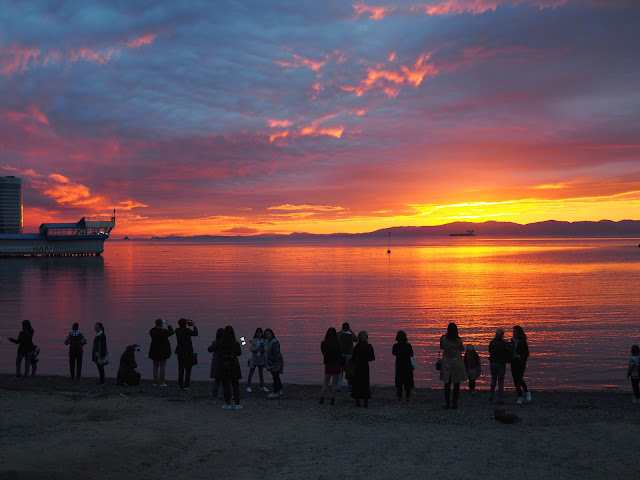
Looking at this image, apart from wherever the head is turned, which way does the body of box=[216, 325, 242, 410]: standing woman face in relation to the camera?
away from the camera

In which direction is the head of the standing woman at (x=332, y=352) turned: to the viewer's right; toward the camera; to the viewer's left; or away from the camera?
away from the camera

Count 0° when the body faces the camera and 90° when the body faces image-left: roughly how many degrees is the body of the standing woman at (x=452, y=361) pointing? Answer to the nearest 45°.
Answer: approximately 180°

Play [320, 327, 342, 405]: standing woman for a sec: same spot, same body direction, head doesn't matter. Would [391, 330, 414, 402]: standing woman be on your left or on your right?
on your right

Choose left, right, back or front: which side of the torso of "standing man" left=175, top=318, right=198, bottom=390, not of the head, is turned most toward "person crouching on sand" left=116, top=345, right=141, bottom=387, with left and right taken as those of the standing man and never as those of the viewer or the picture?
left

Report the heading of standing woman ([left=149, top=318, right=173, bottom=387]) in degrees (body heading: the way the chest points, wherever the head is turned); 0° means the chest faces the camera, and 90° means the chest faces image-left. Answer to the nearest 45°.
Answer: approximately 225°

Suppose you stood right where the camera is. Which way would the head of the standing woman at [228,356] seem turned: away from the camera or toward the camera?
away from the camera

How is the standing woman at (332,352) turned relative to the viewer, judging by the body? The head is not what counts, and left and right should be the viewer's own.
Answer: facing away from the viewer

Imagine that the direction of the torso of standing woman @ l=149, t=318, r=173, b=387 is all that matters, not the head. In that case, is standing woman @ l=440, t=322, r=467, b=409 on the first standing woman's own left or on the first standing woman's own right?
on the first standing woman's own right
